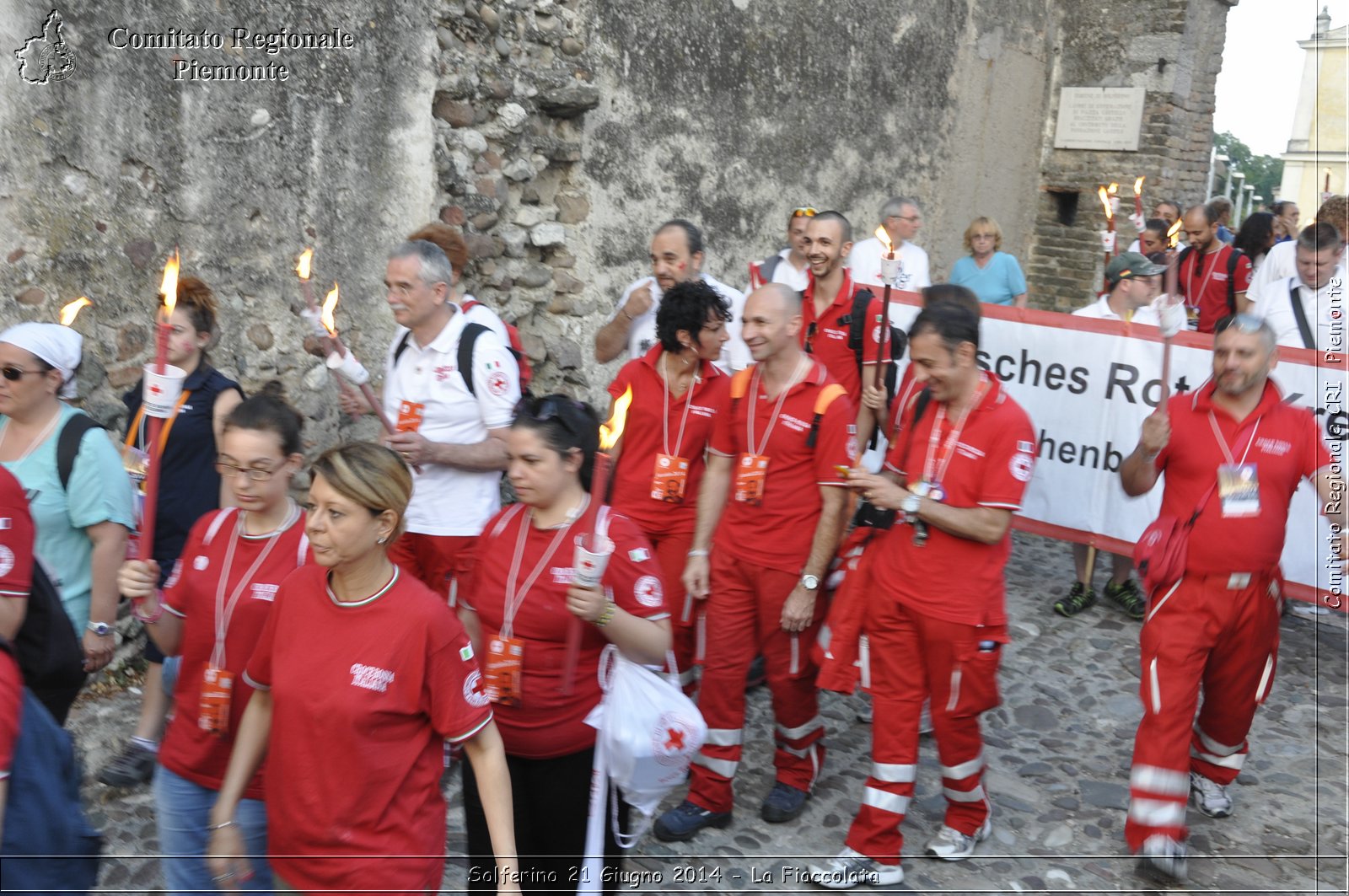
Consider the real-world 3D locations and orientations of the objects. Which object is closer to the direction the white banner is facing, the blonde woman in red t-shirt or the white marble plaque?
the blonde woman in red t-shirt

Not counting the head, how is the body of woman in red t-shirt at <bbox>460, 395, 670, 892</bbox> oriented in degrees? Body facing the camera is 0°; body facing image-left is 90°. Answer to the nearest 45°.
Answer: approximately 45°

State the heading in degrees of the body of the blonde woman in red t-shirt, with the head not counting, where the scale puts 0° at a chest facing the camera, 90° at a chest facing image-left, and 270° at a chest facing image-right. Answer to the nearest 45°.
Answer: approximately 45°

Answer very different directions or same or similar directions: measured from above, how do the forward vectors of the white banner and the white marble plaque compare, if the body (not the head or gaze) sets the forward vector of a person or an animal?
same or similar directions

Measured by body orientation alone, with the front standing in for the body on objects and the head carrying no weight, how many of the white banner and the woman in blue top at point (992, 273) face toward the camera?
2

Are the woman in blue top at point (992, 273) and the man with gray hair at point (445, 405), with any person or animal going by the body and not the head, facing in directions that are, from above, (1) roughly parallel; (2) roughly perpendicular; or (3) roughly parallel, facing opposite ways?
roughly parallel

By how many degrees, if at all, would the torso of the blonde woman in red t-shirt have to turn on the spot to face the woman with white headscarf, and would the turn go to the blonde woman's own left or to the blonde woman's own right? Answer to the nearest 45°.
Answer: approximately 90° to the blonde woman's own right

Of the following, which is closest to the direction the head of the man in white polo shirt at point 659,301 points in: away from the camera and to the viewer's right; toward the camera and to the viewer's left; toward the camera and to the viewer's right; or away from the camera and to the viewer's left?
toward the camera and to the viewer's left

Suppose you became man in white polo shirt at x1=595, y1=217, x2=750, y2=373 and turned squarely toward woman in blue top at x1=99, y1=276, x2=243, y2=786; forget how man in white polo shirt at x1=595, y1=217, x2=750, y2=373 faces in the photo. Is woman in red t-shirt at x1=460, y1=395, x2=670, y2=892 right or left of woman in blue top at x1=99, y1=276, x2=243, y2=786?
left

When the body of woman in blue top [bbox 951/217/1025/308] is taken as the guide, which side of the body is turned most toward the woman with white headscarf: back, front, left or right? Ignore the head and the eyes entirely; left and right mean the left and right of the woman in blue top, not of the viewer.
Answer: front

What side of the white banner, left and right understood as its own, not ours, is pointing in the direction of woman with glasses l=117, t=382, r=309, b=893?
front

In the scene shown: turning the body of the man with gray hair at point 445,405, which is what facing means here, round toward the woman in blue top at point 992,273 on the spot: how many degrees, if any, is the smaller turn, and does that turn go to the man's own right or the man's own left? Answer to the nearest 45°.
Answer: approximately 180°

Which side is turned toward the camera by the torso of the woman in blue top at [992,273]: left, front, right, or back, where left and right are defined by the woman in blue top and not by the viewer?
front

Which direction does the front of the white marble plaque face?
toward the camera

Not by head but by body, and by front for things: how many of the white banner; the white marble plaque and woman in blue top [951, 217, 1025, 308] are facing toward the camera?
3

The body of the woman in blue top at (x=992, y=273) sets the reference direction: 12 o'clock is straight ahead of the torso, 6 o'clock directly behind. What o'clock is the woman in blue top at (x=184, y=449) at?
the woman in blue top at (x=184, y=449) is roughly at 1 o'clock from the woman in blue top at (x=992, y=273).

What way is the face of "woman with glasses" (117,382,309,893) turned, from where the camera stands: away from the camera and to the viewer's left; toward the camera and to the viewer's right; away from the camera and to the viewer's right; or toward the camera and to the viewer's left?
toward the camera and to the viewer's left

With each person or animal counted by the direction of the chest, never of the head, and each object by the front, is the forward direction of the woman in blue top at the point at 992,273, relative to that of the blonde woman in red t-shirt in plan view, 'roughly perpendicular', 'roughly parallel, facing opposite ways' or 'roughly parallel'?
roughly parallel

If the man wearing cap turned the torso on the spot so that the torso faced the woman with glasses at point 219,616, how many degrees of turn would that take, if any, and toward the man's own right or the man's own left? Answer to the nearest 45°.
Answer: approximately 45° to the man's own right
